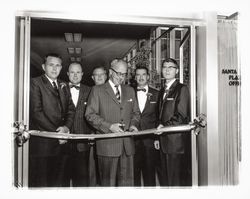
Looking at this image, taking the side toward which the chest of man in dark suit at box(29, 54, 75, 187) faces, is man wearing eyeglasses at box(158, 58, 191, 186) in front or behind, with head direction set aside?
in front

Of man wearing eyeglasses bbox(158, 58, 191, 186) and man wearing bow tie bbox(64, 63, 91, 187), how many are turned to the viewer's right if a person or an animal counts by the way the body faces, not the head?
0

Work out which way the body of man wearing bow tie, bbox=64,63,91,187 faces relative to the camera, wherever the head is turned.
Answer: toward the camera

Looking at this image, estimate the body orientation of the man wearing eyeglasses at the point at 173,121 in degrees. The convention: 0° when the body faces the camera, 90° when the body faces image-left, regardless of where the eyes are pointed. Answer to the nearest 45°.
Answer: approximately 45°

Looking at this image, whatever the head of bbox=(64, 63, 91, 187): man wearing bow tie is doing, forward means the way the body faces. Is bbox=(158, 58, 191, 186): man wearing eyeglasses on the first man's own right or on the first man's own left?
on the first man's own left

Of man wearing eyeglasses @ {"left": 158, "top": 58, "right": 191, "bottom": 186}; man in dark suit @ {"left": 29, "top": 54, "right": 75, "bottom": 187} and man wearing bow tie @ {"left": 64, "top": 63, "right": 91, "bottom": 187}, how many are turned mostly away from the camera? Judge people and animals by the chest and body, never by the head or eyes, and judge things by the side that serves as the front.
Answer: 0

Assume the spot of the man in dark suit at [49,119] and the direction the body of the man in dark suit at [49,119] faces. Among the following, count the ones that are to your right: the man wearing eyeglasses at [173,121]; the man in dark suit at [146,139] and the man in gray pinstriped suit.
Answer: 0

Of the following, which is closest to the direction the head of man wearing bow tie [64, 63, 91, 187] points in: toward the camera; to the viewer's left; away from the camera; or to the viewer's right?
toward the camera

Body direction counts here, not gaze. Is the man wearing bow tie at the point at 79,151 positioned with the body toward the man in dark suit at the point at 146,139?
no
